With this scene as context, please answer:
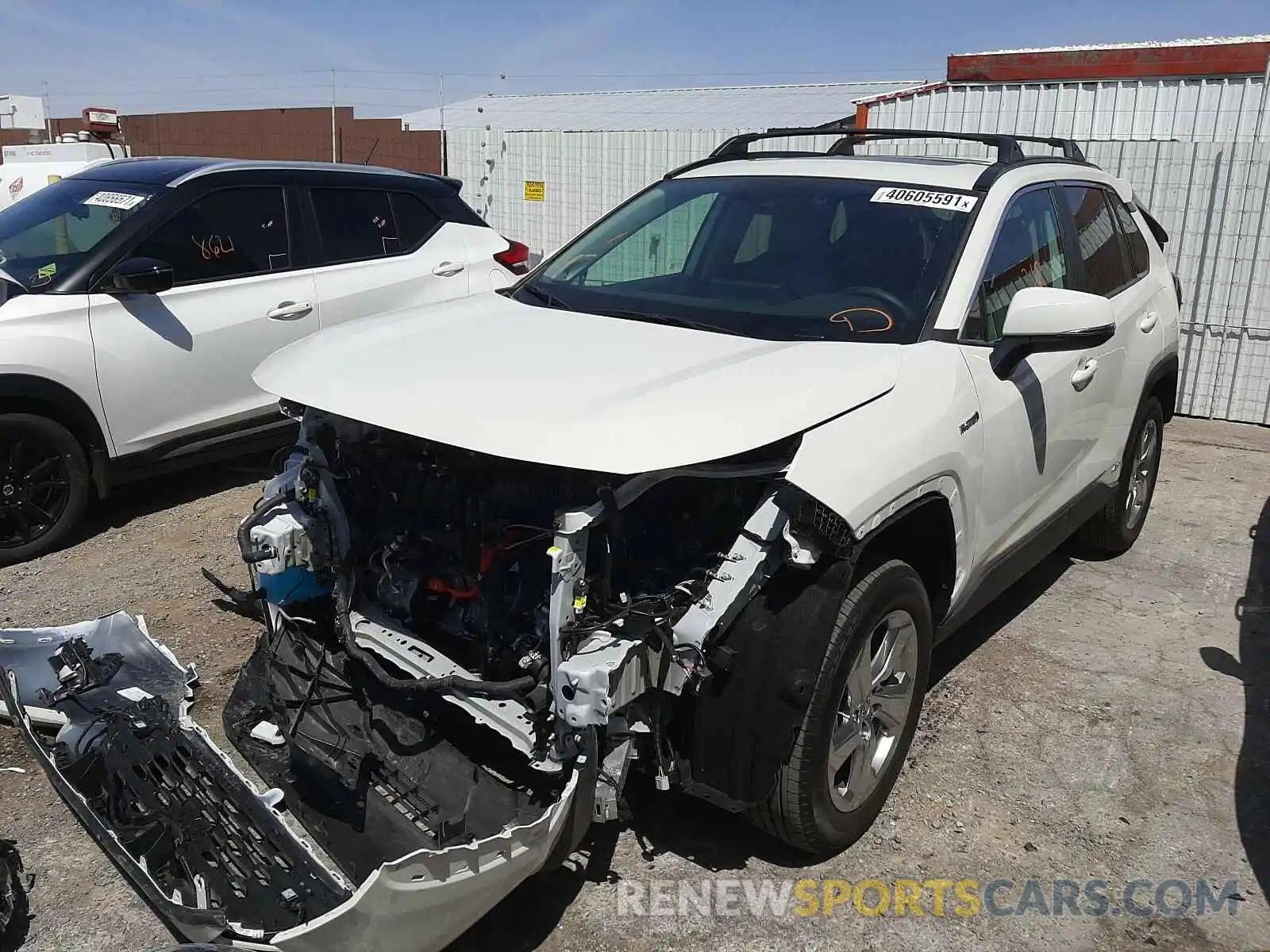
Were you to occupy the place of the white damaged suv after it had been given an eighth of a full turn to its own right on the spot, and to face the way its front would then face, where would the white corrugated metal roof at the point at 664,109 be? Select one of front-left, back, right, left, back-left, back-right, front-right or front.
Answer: right

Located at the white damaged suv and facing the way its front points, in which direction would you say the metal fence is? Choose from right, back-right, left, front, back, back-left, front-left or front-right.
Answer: back

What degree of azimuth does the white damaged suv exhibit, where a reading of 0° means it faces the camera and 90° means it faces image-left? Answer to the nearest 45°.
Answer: approximately 45°

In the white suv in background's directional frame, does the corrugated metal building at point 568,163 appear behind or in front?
behind

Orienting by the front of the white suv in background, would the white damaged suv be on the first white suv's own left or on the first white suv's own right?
on the first white suv's own left

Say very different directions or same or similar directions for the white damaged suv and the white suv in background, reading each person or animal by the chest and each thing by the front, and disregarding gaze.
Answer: same or similar directions

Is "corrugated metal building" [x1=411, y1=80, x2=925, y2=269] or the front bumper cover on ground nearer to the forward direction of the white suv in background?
the front bumper cover on ground

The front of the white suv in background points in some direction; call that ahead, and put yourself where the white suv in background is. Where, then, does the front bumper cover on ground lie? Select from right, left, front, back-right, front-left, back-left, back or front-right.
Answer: front-left

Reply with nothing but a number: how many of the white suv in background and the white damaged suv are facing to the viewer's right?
0

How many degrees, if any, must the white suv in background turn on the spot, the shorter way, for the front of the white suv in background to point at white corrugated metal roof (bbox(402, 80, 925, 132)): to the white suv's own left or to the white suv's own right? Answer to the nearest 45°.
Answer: approximately 180°

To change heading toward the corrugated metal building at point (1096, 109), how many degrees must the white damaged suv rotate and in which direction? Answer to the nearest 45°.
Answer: approximately 180°
